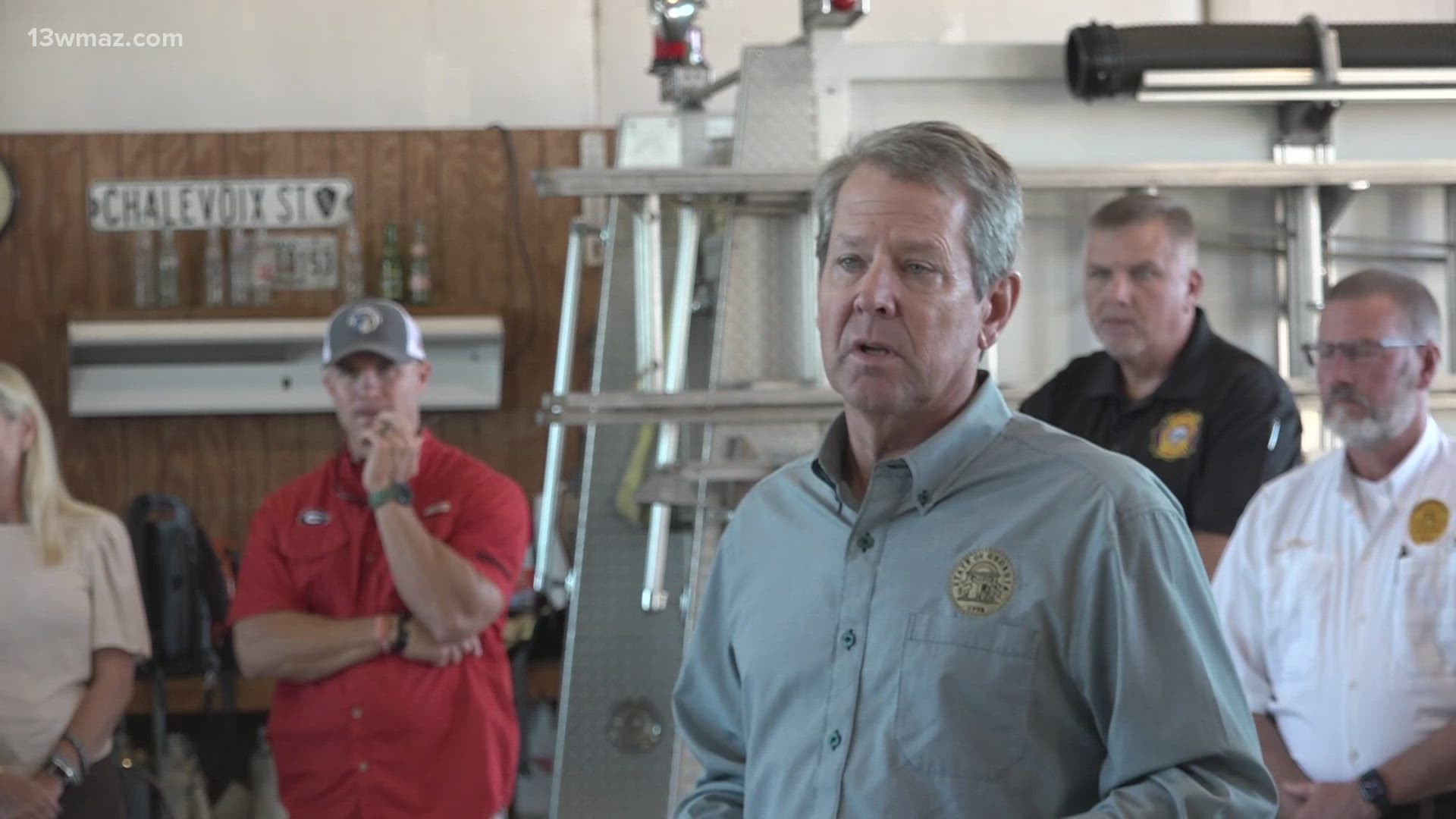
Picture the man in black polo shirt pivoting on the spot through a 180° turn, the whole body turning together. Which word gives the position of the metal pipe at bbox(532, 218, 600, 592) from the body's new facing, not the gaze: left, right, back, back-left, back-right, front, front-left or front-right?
left

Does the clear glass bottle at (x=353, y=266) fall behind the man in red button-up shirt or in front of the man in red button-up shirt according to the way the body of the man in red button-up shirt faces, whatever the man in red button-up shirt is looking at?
behind

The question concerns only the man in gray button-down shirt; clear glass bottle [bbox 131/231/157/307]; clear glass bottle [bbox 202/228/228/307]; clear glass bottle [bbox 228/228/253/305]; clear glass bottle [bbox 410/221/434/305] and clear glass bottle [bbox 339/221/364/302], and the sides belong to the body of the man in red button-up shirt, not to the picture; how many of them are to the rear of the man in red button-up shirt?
5

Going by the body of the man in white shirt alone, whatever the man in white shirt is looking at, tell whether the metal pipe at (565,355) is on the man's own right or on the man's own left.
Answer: on the man's own right

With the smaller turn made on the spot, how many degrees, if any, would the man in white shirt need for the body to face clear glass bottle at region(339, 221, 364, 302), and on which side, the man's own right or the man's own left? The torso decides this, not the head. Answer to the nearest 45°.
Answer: approximately 90° to the man's own right

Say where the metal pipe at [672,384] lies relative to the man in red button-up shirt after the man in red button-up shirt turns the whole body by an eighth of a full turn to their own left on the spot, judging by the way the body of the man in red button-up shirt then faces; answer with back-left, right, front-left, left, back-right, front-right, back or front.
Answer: left

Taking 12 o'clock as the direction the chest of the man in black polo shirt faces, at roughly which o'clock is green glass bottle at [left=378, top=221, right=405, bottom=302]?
The green glass bottle is roughly at 3 o'clock from the man in black polo shirt.

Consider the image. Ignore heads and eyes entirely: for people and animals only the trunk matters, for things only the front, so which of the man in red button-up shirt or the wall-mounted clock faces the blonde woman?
the wall-mounted clock

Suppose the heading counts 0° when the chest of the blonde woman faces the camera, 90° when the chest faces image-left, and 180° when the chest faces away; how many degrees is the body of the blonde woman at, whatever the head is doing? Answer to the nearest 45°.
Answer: approximately 0°

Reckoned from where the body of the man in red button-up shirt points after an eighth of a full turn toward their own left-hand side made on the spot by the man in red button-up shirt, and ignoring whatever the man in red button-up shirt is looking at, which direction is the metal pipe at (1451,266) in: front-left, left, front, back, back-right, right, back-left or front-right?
front-left

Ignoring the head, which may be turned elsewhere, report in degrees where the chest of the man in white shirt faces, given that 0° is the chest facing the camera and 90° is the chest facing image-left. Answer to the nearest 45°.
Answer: approximately 45°

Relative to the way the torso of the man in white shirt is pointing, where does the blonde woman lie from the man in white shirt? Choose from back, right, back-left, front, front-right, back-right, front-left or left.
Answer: front-right

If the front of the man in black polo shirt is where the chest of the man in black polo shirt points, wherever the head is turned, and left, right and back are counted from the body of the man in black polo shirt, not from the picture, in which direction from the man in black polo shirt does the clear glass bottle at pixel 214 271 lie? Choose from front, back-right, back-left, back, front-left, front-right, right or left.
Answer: right

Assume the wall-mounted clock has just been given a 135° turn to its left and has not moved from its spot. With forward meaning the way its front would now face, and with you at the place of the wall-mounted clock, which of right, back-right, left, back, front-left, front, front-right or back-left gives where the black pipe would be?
right

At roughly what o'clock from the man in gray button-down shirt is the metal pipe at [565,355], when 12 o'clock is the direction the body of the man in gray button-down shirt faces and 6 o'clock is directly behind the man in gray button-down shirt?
The metal pipe is roughly at 4 o'clock from the man in gray button-down shirt.

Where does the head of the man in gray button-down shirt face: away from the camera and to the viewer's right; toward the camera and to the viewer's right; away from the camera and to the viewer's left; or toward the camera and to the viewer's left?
toward the camera and to the viewer's left

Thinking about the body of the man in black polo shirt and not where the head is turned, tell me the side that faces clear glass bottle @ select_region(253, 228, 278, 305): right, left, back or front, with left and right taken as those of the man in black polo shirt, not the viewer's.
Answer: right

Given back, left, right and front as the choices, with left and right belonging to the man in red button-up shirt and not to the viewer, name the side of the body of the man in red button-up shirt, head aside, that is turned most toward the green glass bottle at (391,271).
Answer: back

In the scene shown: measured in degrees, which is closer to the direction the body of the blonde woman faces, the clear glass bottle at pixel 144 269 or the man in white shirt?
the man in white shirt

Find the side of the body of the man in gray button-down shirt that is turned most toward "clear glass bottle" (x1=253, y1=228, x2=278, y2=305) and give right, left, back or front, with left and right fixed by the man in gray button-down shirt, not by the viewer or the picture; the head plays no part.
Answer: right
